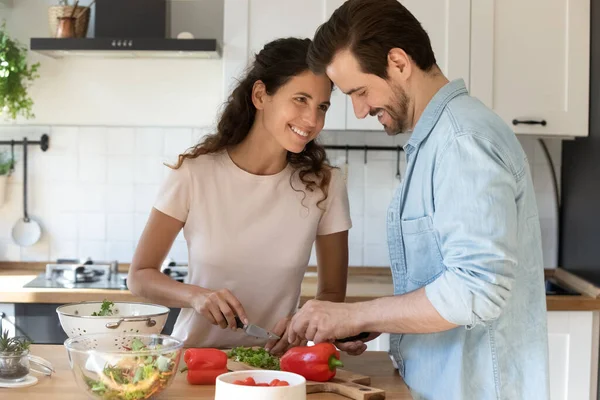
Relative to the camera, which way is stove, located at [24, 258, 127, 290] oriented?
toward the camera

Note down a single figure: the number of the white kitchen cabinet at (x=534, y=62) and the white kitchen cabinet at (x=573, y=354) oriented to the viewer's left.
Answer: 0

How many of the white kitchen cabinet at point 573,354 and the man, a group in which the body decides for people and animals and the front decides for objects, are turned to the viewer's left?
1

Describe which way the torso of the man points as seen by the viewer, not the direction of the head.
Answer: to the viewer's left

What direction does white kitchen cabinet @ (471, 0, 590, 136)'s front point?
toward the camera

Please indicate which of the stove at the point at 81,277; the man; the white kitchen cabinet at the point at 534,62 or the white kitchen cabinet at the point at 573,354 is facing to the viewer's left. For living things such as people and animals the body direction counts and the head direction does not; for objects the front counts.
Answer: the man

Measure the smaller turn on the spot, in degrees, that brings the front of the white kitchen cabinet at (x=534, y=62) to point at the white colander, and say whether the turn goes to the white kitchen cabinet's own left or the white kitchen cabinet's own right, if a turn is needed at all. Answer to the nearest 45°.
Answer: approximately 45° to the white kitchen cabinet's own right

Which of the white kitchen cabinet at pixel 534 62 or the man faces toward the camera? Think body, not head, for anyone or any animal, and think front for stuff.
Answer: the white kitchen cabinet

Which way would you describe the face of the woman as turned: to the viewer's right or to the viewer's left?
to the viewer's right

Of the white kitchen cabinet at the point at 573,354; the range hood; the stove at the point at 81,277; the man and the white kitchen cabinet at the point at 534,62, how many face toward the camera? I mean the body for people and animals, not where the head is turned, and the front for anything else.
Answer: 4

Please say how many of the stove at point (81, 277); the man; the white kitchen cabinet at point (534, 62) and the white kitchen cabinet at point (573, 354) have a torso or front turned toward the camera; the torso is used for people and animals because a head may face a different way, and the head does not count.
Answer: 3

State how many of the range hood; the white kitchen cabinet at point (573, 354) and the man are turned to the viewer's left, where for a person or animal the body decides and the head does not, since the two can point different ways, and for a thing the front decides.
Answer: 1

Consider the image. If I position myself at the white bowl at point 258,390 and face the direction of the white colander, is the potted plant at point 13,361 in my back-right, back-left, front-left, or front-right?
front-left

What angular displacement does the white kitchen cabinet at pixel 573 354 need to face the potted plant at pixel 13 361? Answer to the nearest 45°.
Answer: approximately 45° to its right

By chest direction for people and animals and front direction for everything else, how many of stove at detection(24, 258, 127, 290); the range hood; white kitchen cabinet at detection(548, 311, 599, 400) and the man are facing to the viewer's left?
1

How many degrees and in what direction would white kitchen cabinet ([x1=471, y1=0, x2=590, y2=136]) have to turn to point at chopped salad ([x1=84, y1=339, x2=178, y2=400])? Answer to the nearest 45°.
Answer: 0° — it already faces it
